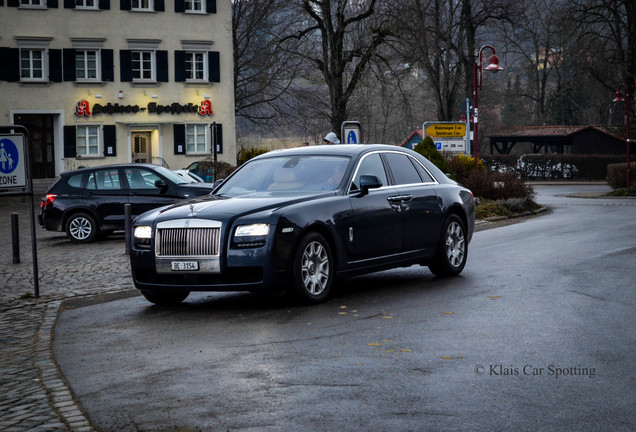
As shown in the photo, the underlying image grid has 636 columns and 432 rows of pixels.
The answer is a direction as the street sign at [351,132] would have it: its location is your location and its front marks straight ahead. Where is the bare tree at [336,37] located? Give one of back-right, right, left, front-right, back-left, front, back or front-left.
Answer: back

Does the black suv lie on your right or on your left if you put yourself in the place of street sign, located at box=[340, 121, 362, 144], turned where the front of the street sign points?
on your right

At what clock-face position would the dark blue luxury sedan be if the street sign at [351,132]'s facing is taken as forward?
The dark blue luxury sedan is roughly at 12 o'clock from the street sign.

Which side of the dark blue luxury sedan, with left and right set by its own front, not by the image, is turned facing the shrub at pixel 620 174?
back

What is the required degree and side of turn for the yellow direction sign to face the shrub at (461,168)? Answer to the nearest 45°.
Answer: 0° — it already faces it

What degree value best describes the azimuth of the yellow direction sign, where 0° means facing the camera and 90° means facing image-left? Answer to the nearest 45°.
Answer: approximately 0°

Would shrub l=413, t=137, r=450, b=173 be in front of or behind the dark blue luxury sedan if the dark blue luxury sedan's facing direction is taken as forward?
behind

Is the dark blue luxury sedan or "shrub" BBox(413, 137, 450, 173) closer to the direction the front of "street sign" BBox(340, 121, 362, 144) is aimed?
the dark blue luxury sedan

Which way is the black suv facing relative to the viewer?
to the viewer's right

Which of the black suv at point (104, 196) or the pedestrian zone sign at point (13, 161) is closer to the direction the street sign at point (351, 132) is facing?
the pedestrian zone sign
